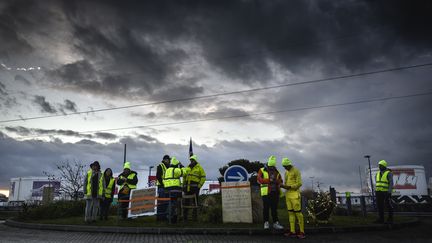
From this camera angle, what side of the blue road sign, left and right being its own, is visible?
front

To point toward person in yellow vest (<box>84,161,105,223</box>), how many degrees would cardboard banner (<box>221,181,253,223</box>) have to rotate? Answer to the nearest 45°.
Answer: approximately 90° to its right

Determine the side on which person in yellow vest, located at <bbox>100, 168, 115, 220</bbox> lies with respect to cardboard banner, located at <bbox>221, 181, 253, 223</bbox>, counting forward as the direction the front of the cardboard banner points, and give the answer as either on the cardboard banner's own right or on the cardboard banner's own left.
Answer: on the cardboard banner's own right

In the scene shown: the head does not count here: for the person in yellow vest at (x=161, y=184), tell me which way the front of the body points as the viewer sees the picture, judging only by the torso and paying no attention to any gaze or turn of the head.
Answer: to the viewer's right

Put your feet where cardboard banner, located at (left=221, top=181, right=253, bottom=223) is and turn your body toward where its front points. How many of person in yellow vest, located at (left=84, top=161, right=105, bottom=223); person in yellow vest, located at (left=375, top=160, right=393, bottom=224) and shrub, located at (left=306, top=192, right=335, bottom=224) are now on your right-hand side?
1

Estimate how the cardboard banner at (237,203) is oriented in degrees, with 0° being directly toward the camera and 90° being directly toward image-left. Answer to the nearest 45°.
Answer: approximately 0°

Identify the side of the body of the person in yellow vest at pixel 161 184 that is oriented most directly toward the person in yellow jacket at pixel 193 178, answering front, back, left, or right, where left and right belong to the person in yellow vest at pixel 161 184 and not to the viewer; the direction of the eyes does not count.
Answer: front

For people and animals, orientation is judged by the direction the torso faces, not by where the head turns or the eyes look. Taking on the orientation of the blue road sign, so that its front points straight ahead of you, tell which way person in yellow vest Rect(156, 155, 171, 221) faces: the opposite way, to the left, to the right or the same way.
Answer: to the left

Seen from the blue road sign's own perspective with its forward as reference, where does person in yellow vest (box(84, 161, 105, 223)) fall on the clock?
The person in yellow vest is roughly at 3 o'clock from the blue road sign.

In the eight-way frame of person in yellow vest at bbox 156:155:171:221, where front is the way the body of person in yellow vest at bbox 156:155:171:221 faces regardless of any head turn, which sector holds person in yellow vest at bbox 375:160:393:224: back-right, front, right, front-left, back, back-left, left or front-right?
front
